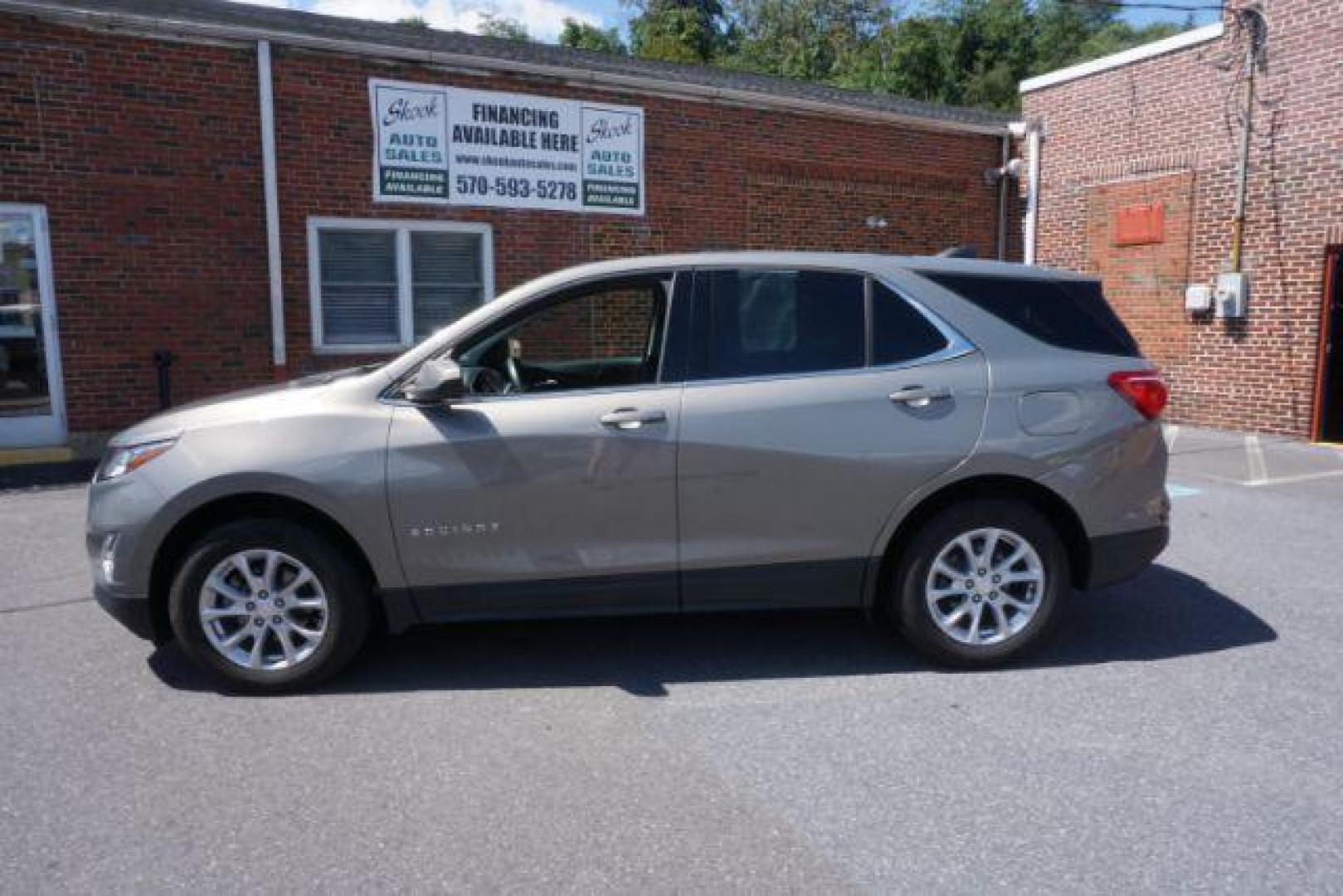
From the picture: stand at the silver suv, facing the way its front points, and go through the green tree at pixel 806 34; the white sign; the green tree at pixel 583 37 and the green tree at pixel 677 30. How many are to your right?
4

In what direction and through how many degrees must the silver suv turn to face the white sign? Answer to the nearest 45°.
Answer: approximately 90° to its right

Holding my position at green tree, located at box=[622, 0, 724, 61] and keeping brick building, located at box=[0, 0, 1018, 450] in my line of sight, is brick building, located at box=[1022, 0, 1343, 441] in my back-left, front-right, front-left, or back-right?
front-left

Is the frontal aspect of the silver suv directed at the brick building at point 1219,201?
no

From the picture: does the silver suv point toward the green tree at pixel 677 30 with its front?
no

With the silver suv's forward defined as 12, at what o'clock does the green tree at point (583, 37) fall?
The green tree is roughly at 3 o'clock from the silver suv.

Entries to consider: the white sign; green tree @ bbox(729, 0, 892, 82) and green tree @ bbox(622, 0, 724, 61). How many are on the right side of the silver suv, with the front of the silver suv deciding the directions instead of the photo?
3

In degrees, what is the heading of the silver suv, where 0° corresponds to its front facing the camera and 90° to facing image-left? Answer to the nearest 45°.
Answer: approximately 90°

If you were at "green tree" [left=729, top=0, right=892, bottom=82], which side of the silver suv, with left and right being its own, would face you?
right
